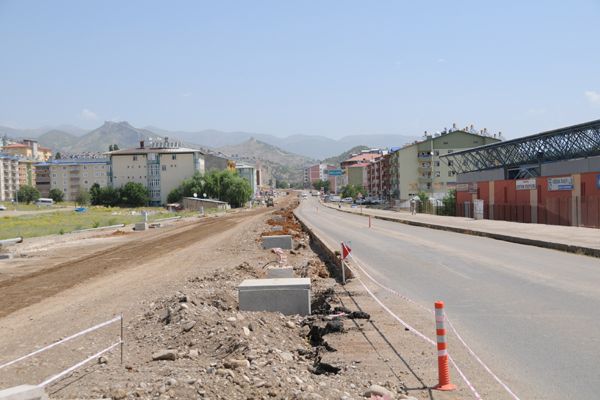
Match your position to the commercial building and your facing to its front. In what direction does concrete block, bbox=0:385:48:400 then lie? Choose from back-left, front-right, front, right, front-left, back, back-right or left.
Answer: front-left

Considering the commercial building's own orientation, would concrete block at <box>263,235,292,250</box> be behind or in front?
in front

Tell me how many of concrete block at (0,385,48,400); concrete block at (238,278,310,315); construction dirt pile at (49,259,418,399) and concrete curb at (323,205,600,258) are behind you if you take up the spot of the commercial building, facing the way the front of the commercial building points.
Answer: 0

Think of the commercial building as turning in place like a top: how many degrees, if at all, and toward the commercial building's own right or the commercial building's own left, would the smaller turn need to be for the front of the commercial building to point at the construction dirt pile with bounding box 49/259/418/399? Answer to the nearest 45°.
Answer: approximately 45° to the commercial building's own left

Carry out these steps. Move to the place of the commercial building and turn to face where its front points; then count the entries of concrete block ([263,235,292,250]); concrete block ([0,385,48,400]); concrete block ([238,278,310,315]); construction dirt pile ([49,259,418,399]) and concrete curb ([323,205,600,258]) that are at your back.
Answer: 0

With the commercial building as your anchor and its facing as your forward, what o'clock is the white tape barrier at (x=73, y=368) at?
The white tape barrier is roughly at 11 o'clock from the commercial building.

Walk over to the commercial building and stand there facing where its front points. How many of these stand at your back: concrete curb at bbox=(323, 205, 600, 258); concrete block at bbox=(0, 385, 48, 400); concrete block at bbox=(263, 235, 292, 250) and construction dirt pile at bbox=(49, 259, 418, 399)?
0

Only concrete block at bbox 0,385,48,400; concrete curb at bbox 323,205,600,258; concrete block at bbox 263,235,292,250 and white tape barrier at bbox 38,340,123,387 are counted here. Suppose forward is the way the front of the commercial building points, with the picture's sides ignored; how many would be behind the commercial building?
0

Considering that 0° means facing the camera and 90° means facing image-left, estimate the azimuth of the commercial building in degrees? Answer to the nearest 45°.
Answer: approximately 45°

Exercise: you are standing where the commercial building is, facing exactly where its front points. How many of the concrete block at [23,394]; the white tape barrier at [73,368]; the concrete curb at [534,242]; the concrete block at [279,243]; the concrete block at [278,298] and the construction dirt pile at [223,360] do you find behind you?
0

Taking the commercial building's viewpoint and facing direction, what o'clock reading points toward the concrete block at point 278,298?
The concrete block is roughly at 11 o'clock from the commercial building.

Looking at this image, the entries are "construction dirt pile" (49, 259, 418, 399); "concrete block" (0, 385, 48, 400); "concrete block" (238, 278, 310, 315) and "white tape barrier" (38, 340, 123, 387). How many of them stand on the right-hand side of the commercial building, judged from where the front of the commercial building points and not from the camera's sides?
0

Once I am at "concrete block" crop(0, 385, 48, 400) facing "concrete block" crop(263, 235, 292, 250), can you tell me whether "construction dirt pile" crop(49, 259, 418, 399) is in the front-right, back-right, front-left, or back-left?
front-right
